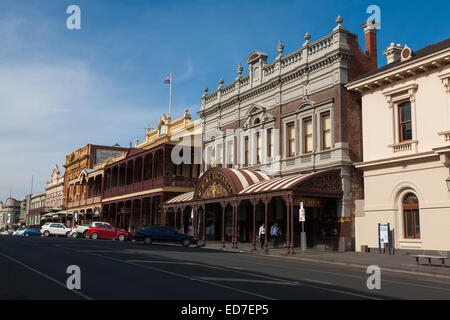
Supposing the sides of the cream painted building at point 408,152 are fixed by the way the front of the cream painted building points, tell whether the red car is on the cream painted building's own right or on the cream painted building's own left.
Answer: on the cream painted building's own right

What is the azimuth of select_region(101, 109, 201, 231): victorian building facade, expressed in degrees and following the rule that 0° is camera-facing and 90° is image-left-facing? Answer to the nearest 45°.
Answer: approximately 45°

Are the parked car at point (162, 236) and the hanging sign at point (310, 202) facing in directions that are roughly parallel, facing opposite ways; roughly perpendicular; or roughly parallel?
roughly perpendicular

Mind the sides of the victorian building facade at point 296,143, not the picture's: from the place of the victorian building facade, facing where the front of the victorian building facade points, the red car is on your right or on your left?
on your right

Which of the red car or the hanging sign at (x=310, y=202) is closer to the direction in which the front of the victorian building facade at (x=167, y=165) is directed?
the red car

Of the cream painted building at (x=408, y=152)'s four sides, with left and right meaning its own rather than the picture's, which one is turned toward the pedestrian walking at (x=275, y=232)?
right

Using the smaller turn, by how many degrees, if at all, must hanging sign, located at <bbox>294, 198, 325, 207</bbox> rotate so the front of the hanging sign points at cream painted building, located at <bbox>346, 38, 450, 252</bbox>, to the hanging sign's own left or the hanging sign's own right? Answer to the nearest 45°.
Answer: approximately 45° to the hanging sign's own left

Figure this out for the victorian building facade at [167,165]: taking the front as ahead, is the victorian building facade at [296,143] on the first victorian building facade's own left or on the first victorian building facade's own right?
on the first victorian building facade's own left

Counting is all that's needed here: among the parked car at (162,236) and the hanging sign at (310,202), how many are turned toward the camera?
1

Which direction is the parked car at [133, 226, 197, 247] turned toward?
to the viewer's right

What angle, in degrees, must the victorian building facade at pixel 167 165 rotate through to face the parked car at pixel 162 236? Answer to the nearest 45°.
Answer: approximately 45° to its left
